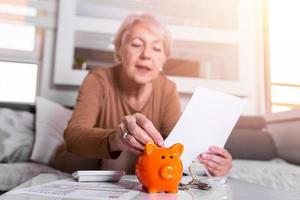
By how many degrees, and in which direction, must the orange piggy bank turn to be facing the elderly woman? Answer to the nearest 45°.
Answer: approximately 135° to its left

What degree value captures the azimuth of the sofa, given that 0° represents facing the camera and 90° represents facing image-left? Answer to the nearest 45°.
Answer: approximately 0°

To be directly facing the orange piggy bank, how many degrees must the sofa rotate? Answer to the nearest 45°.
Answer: approximately 45° to its left

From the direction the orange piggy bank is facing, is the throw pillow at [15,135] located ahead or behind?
behind

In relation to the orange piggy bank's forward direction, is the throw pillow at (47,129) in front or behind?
behind

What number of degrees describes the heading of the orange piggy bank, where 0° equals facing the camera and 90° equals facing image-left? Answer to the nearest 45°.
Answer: approximately 315°
